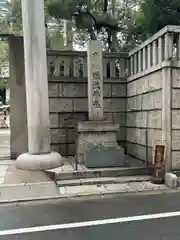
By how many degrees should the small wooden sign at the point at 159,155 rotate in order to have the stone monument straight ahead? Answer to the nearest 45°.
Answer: approximately 135° to its right

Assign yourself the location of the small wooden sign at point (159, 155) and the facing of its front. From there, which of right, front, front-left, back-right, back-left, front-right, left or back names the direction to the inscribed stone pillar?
back-right

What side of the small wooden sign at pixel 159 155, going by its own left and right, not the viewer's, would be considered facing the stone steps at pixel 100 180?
right

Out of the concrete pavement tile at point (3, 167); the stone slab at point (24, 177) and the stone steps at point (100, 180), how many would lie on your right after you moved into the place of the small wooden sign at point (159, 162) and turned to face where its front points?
3

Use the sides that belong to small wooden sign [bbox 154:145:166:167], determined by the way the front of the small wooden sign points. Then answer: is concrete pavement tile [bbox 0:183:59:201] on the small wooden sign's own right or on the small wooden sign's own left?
on the small wooden sign's own right

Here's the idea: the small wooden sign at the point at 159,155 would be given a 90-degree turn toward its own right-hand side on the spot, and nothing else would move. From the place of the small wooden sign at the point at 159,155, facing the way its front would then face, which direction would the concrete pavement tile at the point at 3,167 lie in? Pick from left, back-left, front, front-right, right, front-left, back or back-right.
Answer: front

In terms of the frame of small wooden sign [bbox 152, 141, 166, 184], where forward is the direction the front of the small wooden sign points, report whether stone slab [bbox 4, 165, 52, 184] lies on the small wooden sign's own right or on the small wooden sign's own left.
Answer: on the small wooden sign's own right

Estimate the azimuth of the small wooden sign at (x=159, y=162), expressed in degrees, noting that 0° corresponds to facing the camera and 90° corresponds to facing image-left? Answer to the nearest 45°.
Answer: approximately 0°
